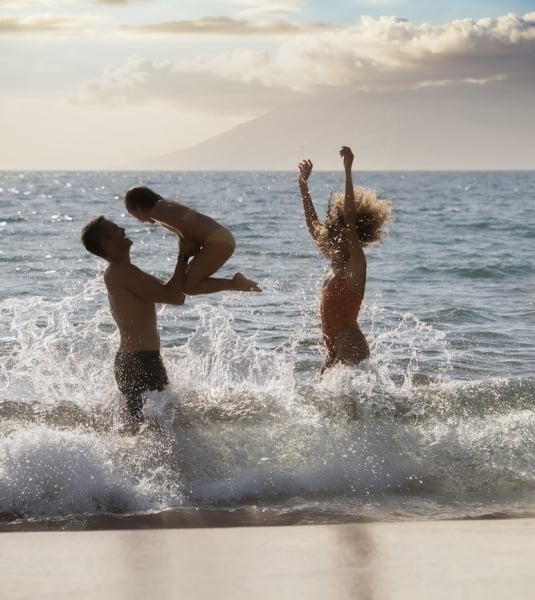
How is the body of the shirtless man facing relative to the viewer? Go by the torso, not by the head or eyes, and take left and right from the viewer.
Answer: facing to the right of the viewer

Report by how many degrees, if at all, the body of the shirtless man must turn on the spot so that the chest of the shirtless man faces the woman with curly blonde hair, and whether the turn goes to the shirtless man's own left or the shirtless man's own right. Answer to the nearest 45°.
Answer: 0° — they already face them

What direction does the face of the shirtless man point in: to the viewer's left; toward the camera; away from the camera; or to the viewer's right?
to the viewer's right
